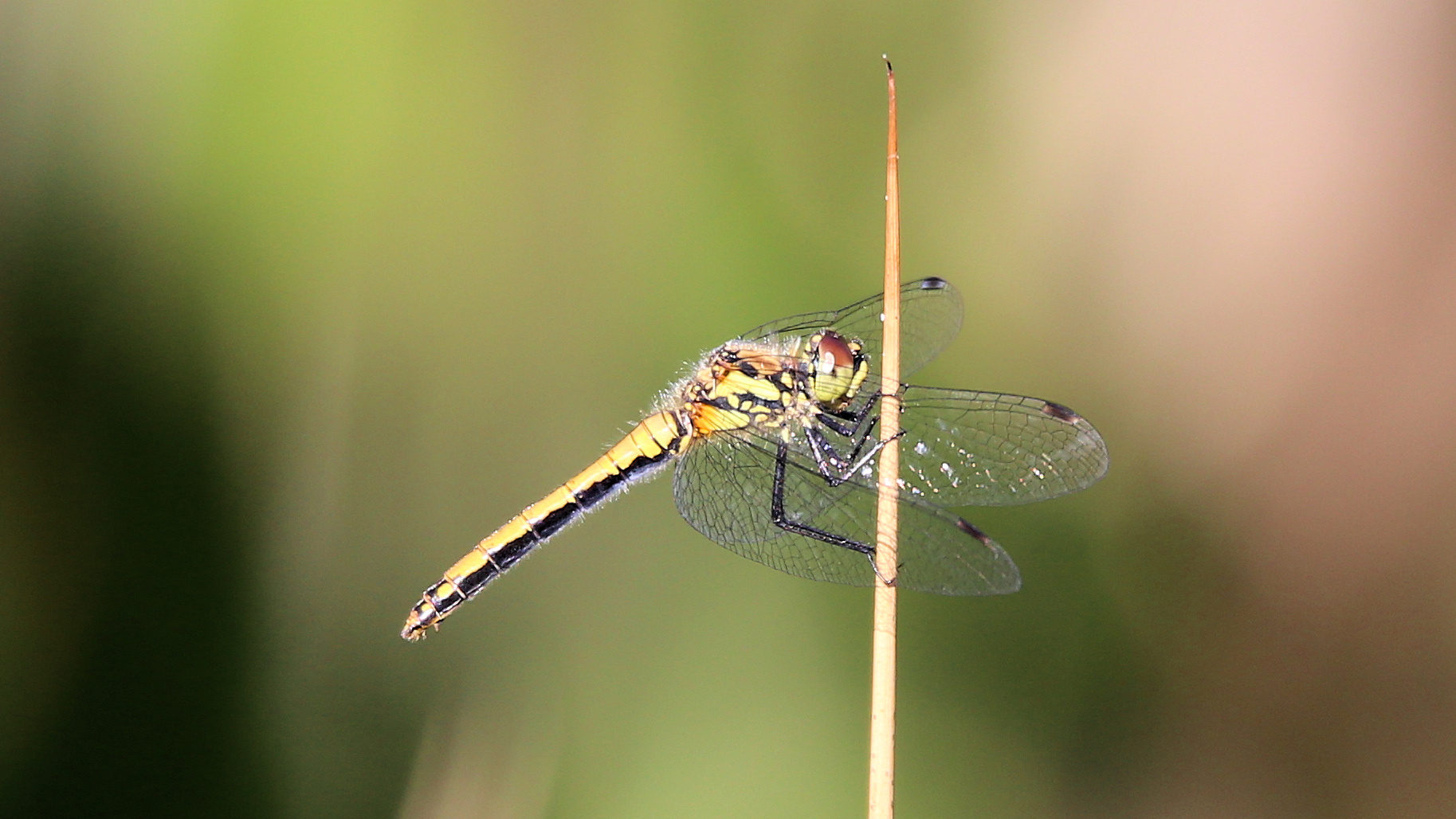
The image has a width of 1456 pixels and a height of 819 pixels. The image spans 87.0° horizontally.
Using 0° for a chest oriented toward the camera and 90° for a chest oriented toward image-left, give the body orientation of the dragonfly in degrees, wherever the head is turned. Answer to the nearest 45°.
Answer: approximately 270°
